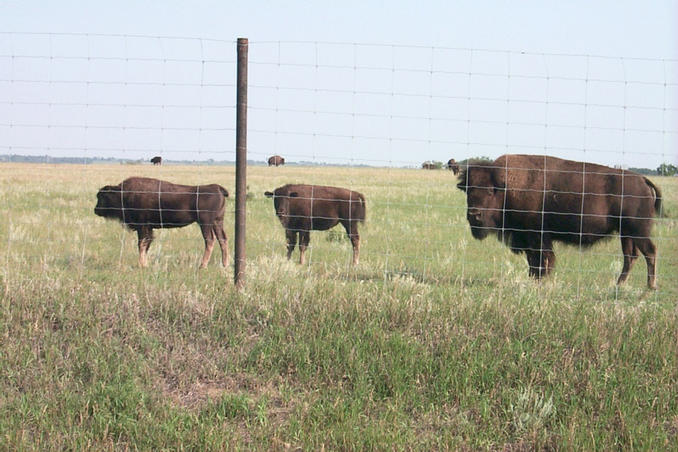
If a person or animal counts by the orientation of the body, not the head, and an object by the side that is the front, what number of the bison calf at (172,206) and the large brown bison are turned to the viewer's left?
2

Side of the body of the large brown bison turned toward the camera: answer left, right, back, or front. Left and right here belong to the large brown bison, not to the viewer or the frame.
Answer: left

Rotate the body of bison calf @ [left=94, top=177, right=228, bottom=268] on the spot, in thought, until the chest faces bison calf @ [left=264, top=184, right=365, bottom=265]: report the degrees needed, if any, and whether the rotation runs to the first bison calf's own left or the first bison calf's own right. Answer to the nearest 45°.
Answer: approximately 180°

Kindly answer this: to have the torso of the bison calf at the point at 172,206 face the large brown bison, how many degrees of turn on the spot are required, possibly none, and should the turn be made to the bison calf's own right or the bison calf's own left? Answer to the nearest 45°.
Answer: approximately 135° to the bison calf's own left

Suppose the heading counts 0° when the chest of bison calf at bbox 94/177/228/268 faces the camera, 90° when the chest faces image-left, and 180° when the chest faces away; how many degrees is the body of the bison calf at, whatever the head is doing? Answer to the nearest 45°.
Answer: approximately 90°

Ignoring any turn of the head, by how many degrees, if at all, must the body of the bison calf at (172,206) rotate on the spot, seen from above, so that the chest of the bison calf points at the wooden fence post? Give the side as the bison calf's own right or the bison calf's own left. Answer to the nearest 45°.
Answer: approximately 90° to the bison calf's own left
